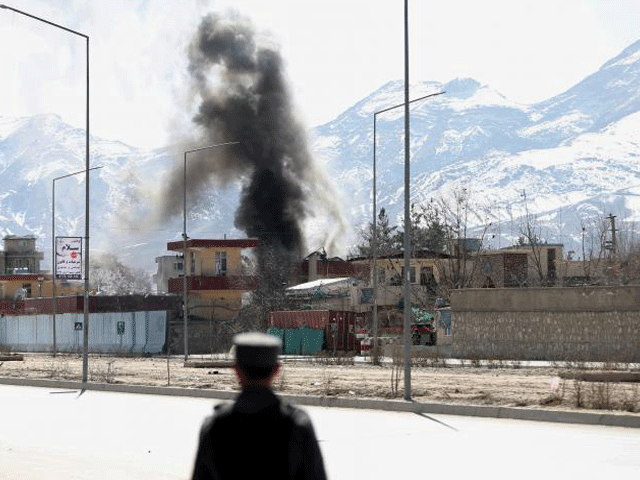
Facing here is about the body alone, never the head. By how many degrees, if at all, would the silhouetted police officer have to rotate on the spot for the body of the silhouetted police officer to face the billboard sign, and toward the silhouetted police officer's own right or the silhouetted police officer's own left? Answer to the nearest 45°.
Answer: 0° — they already face it

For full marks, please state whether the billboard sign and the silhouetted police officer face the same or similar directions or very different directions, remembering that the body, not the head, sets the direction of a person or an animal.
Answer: very different directions

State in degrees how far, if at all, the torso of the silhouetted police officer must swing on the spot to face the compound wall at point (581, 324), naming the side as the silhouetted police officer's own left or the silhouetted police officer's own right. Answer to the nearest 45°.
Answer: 0° — they already face it

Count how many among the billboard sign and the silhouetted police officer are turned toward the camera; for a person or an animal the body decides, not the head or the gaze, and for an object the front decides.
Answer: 1

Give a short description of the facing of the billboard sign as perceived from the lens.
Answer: facing the viewer

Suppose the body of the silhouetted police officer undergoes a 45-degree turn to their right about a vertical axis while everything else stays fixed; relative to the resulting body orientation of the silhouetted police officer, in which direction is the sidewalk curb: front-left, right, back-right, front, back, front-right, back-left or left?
front-left

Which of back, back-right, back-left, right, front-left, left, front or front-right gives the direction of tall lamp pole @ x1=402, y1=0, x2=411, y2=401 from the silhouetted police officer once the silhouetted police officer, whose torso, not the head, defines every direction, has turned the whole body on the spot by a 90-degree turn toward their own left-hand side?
right

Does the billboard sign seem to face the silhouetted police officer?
yes

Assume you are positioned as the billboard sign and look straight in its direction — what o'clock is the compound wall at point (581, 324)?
The compound wall is roughly at 9 o'clock from the billboard sign.

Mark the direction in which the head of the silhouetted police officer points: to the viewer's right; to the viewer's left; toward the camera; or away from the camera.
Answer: away from the camera

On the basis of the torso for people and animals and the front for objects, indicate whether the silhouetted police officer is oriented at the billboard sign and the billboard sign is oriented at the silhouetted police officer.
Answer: yes

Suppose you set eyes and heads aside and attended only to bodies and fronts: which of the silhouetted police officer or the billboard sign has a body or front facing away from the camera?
the silhouetted police officer

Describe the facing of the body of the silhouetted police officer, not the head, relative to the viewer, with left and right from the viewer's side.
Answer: facing away from the viewer
